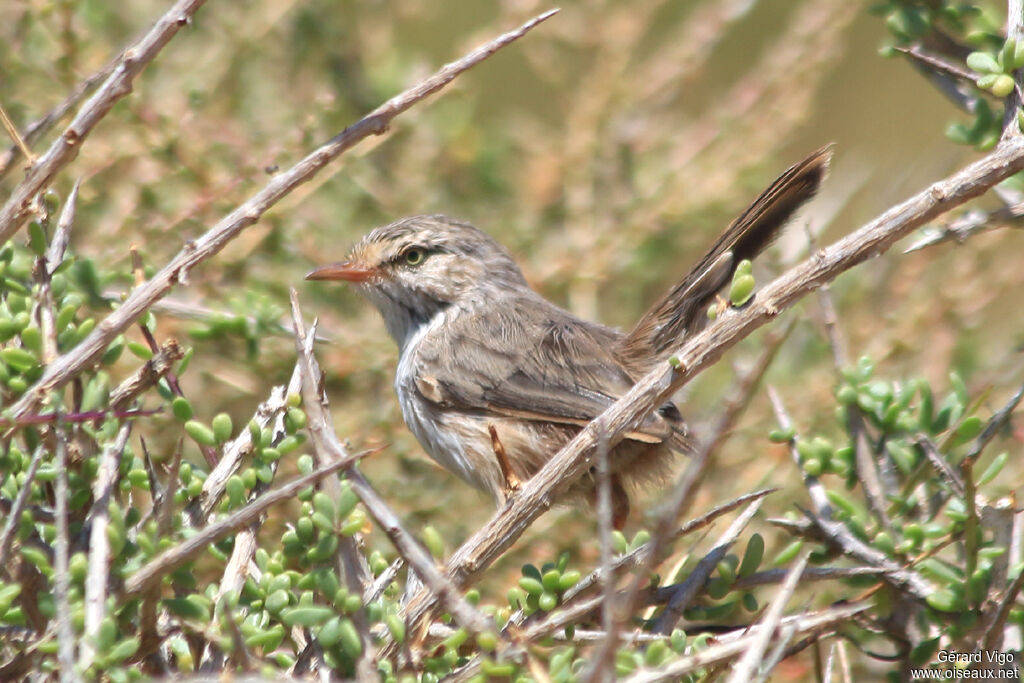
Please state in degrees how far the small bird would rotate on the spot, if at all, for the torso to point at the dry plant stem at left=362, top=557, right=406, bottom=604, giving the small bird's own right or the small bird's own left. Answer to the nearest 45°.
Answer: approximately 90° to the small bird's own left

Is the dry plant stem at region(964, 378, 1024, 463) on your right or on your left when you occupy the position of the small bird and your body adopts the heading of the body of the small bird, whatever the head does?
on your left

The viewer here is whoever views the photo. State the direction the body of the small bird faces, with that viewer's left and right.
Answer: facing to the left of the viewer

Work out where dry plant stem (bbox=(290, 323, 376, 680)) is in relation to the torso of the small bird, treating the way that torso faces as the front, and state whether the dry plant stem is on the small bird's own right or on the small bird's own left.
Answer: on the small bird's own left

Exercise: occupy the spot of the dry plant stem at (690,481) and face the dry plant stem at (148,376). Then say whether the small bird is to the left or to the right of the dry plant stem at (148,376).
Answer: right

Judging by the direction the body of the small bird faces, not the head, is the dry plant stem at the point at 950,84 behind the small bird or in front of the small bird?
behind
